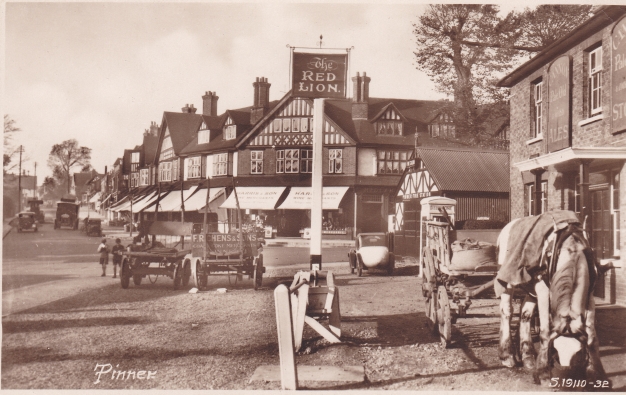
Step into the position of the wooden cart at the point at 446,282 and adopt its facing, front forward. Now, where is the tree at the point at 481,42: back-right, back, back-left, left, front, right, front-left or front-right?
back-left

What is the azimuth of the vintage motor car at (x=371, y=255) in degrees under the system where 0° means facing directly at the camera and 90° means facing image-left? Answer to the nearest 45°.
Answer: approximately 135°

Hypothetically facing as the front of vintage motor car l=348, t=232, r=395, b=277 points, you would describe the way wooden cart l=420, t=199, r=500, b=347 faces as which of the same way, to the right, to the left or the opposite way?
the opposite way

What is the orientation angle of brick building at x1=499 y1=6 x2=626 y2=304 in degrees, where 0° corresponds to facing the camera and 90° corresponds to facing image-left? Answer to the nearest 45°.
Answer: approximately 45°

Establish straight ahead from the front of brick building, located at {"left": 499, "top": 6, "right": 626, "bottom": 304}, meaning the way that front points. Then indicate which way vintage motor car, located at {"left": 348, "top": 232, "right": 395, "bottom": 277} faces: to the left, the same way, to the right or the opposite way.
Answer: to the right

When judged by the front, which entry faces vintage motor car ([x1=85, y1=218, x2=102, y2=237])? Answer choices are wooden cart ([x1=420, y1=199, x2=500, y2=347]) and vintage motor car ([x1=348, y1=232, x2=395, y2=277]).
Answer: vintage motor car ([x1=348, y1=232, x2=395, y2=277])

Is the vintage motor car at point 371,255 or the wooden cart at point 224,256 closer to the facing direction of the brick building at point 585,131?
the wooden cart

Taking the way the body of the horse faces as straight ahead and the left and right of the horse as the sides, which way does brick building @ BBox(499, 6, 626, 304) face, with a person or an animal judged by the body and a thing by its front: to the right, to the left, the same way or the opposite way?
to the right

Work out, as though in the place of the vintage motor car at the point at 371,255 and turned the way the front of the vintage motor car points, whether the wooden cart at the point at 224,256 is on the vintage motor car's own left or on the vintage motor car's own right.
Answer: on the vintage motor car's own left
